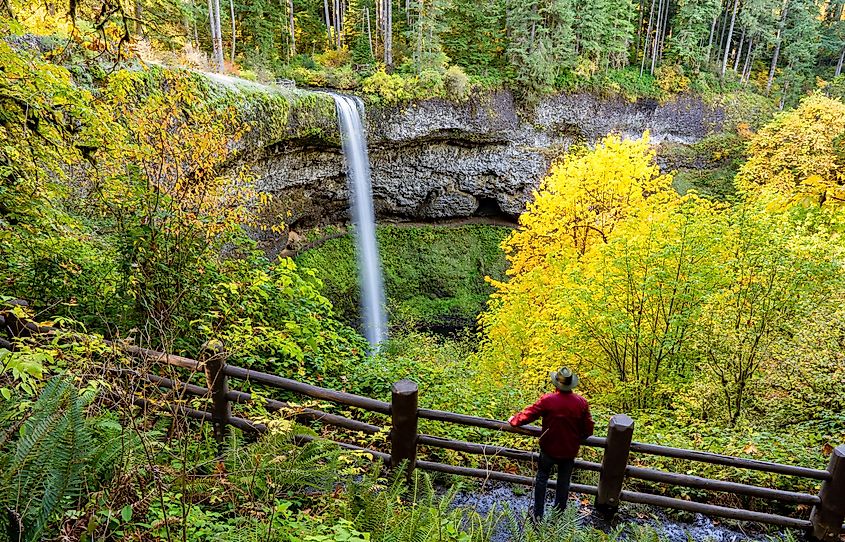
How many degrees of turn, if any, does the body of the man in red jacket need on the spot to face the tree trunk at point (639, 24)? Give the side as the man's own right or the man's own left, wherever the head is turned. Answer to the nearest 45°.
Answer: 0° — they already face it

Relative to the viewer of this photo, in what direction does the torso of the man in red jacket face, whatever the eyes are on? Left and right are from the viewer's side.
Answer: facing away from the viewer

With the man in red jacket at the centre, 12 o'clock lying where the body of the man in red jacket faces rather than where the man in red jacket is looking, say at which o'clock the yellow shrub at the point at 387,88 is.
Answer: The yellow shrub is roughly at 11 o'clock from the man in red jacket.

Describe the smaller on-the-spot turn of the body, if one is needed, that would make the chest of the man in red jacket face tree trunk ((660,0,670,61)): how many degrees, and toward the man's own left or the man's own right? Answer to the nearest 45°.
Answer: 0° — they already face it

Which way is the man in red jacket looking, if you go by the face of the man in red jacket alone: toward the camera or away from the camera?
away from the camera

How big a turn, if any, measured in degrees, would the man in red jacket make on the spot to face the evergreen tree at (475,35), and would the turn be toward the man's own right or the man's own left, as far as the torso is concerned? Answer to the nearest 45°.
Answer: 0° — they already face it

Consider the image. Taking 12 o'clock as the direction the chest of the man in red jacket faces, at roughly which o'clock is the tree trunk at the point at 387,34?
The tree trunk is roughly at 11 o'clock from the man in red jacket.

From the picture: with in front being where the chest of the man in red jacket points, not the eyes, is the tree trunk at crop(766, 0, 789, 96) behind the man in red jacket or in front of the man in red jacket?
in front

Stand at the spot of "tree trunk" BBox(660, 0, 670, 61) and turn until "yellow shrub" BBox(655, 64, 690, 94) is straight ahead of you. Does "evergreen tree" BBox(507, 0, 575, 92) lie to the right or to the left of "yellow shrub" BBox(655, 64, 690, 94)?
right

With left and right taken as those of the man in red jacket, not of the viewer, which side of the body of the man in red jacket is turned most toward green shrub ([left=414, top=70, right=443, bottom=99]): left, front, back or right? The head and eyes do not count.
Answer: front

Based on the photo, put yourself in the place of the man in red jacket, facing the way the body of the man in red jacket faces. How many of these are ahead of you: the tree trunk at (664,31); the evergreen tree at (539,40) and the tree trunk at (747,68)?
3

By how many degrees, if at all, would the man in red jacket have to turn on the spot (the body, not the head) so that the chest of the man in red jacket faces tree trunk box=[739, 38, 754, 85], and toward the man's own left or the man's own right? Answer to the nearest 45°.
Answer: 0° — they already face it

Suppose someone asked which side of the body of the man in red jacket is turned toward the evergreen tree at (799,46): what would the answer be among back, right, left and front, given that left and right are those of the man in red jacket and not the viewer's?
front
